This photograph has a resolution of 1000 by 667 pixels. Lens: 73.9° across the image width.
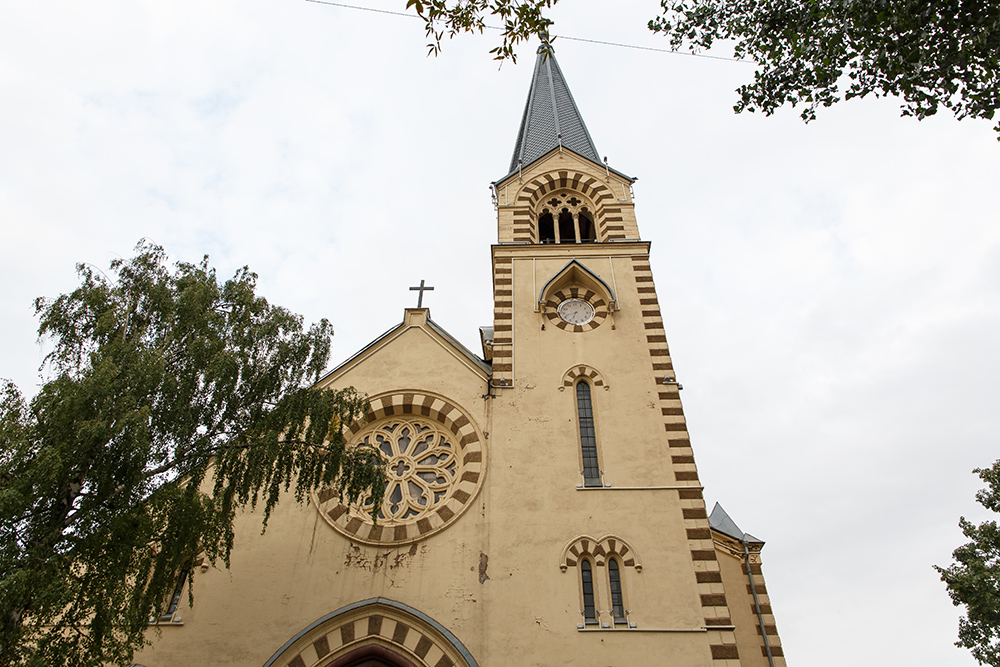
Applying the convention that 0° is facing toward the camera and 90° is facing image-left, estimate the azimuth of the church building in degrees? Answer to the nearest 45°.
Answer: approximately 0°

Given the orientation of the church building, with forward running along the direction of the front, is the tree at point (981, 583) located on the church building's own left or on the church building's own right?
on the church building's own left

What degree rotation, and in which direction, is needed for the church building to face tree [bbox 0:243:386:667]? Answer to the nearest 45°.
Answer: approximately 45° to its right
